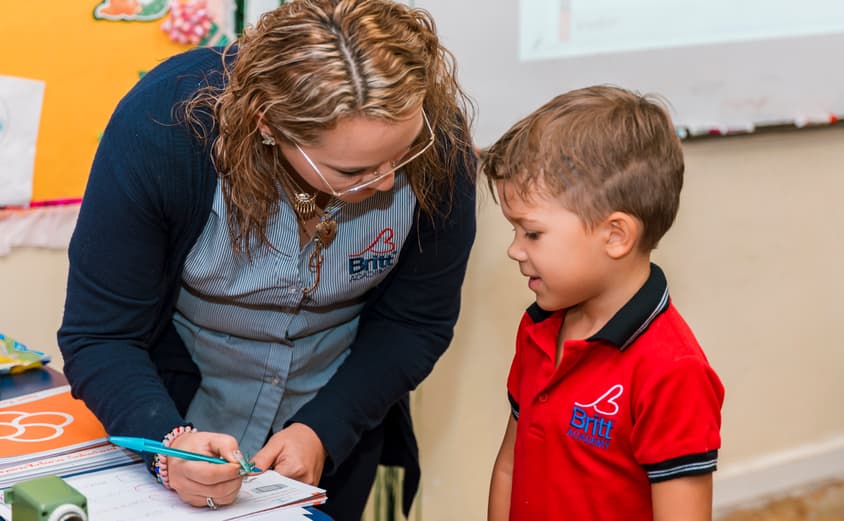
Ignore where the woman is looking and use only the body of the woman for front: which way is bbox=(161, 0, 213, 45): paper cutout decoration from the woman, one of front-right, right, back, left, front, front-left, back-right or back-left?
back

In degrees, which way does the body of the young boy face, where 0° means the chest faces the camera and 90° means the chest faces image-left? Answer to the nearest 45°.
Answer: approximately 45°

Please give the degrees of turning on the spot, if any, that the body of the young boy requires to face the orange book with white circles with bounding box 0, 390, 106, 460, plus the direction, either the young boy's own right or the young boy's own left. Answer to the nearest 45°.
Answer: approximately 45° to the young boy's own right

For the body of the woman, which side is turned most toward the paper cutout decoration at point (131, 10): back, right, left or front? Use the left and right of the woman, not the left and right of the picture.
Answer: back

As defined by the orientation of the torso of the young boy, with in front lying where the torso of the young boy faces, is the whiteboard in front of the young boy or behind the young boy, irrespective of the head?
behind

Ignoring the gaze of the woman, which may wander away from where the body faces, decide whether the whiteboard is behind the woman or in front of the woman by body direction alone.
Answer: behind
